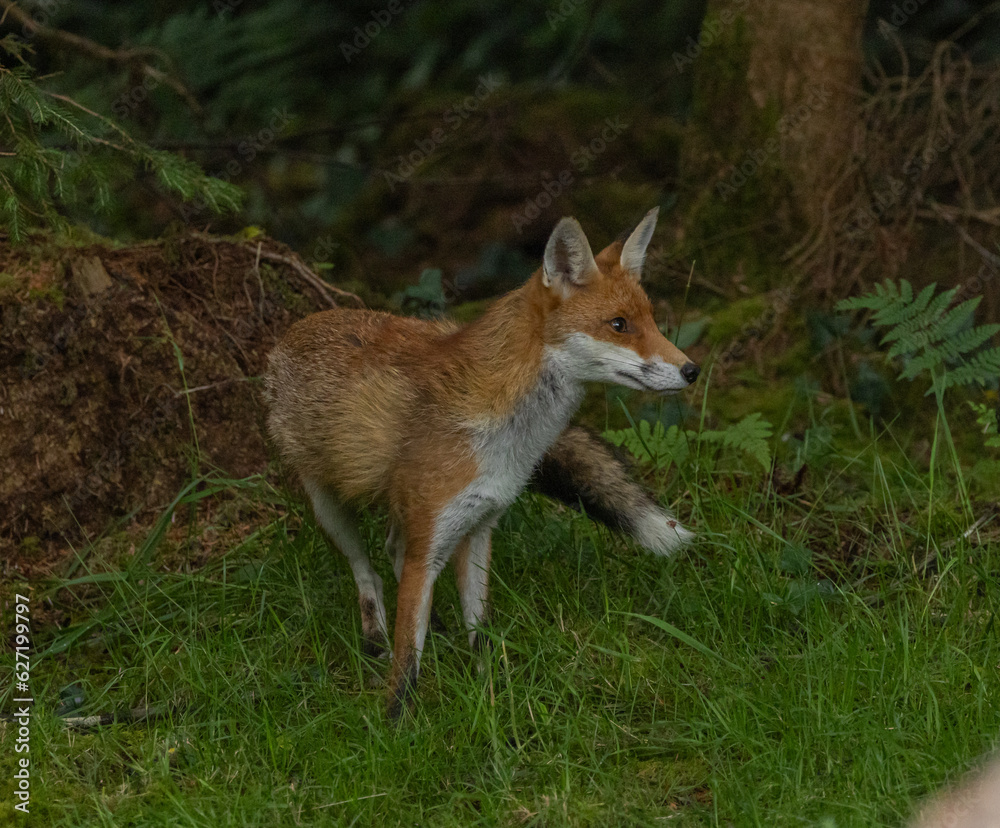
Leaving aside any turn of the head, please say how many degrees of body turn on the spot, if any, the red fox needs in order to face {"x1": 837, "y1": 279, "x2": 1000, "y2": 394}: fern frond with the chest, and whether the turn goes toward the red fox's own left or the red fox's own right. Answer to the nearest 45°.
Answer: approximately 90° to the red fox's own left

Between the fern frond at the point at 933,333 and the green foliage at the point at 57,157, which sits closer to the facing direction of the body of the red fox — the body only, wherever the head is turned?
the fern frond

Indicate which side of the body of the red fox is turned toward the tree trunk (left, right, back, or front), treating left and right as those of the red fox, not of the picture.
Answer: left

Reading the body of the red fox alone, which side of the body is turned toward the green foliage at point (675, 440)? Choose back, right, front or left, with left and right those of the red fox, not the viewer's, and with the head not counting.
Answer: left

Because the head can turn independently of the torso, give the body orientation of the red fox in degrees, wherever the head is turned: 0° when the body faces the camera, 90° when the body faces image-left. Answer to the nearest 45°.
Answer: approximately 315°
